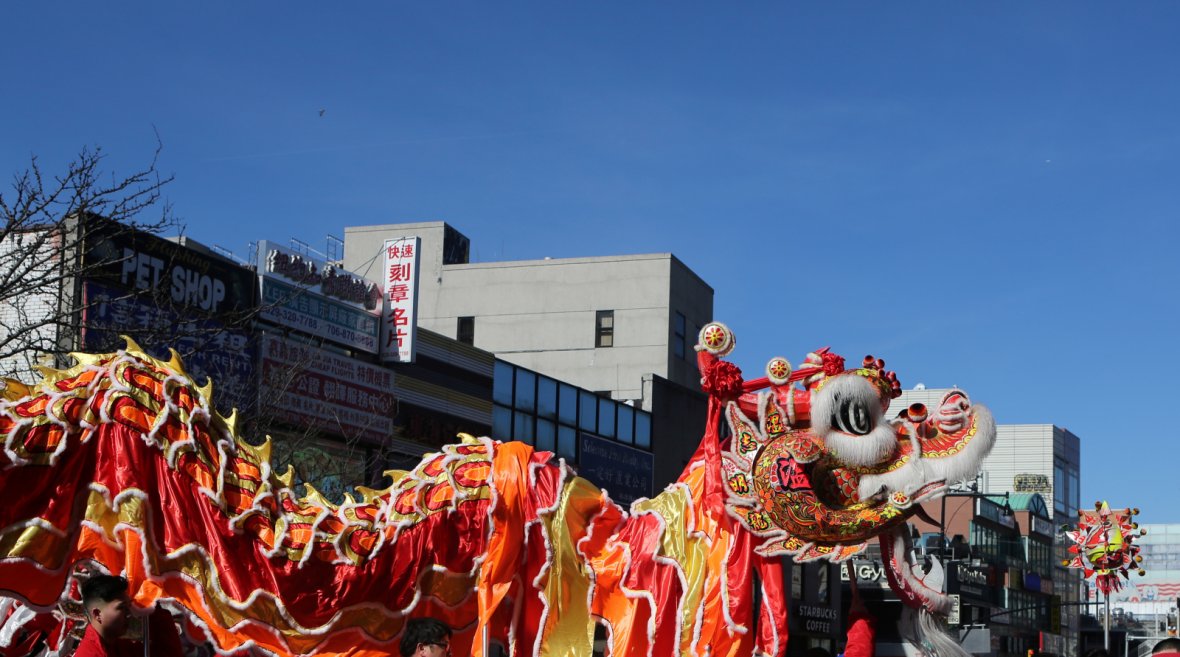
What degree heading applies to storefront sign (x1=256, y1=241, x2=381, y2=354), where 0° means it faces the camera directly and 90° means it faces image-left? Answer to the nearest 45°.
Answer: approximately 315°

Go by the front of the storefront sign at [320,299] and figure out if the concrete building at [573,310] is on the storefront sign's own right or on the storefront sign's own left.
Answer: on the storefront sign's own left

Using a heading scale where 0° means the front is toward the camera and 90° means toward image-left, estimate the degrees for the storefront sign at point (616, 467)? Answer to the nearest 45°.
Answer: approximately 315°

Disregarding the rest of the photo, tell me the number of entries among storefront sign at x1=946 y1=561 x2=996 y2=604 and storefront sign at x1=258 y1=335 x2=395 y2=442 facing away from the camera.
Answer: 0

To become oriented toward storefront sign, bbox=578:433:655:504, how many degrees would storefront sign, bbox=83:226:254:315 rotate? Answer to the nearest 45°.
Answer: approximately 90° to its left

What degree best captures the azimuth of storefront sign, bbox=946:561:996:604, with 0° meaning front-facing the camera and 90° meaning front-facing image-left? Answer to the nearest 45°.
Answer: approximately 315°

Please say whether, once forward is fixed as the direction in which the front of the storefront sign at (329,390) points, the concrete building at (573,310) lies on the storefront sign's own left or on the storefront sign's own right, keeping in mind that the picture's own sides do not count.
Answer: on the storefront sign's own left

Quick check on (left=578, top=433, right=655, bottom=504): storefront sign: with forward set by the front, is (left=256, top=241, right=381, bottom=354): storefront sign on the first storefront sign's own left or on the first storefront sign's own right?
on the first storefront sign's own right

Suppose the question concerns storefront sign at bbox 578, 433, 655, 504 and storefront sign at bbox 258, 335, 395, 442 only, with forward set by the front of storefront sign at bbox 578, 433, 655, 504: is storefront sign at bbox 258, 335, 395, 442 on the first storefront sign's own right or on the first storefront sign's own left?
on the first storefront sign's own right

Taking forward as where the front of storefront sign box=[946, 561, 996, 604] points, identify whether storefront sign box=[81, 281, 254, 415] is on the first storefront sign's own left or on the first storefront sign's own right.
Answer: on the first storefront sign's own right
